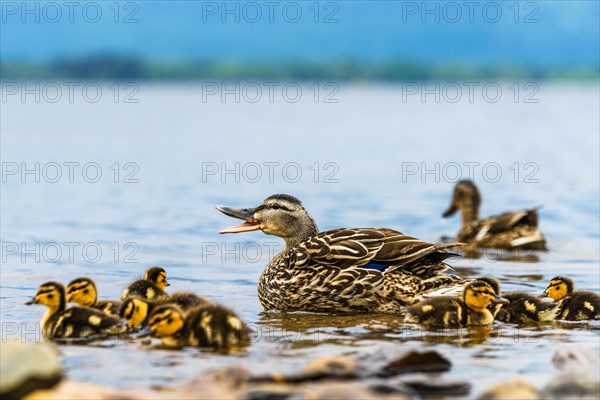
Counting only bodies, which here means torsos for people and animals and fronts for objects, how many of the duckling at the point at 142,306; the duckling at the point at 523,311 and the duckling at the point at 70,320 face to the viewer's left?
3

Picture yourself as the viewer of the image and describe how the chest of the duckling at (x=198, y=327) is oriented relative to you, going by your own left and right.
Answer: facing to the left of the viewer

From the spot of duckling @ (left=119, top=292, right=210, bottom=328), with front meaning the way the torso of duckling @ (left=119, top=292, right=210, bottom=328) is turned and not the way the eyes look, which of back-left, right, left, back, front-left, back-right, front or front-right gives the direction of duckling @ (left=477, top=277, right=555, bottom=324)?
back

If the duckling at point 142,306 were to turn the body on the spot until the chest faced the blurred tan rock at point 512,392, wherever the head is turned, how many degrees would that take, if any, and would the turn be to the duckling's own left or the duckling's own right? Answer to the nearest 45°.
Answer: approximately 135° to the duckling's own left

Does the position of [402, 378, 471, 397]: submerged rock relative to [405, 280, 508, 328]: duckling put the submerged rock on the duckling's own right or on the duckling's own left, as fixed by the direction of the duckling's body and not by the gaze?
on the duckling's own right

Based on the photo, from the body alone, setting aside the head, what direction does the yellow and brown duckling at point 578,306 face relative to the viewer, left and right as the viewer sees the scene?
facing to the left of the viewer

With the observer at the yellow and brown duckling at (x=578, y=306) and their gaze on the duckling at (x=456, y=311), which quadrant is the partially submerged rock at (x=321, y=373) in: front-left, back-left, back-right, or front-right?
front-left

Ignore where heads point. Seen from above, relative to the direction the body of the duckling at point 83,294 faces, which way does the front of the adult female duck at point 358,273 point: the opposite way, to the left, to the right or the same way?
the same way

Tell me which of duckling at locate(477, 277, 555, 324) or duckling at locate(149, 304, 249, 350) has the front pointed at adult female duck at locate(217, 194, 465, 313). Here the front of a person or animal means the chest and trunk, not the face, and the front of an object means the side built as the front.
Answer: duckling at locate(477, 277, 555, 324)

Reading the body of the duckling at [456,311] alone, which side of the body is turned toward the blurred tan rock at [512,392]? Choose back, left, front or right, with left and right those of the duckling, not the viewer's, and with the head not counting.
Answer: right

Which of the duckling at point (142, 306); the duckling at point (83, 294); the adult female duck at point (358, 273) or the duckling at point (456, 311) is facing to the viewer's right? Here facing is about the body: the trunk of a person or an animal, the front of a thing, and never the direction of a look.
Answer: the duckling at point (456, 311)

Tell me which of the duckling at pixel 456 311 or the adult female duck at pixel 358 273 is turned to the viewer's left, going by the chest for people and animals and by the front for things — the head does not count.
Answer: the adult female duck

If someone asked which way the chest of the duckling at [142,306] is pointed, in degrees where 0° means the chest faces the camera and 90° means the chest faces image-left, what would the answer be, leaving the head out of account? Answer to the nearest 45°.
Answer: approximately 90°

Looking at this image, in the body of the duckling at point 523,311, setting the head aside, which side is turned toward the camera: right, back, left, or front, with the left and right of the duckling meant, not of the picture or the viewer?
left

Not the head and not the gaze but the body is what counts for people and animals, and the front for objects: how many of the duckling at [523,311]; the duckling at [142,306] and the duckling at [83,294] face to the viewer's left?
3

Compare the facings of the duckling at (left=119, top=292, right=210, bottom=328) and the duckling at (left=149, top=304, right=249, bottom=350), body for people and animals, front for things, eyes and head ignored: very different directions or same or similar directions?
same or similar directions

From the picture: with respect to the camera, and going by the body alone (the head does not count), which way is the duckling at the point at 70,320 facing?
to the viewer's left

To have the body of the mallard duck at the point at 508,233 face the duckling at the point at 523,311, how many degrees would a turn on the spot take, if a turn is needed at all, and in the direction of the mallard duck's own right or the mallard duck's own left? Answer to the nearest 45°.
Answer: approximately 90° to the mallard duck's own left
